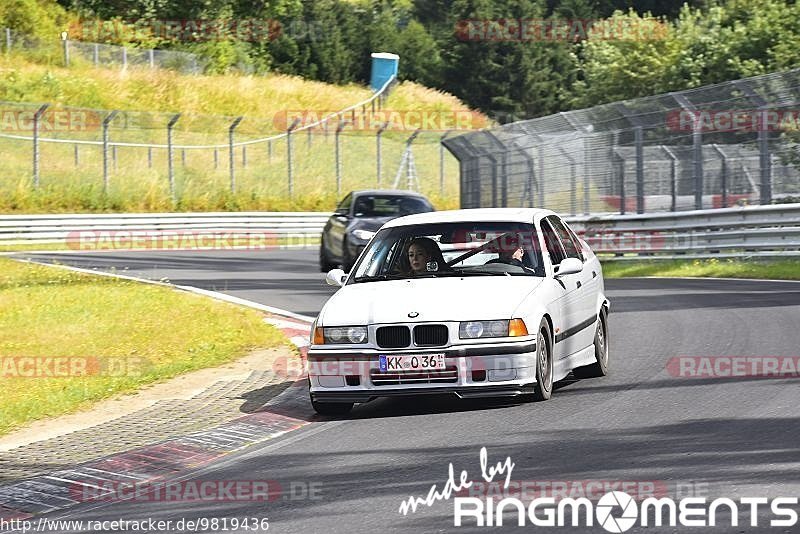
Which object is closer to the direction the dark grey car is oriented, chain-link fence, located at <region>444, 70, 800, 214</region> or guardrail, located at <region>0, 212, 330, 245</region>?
the chain-link fence

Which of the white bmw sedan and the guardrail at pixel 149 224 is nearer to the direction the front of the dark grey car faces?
the white bmw sedan

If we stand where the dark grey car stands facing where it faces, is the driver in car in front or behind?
in front

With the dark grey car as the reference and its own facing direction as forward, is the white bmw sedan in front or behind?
in front

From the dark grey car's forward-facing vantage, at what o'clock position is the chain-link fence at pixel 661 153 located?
The chain-link fence is roughly at 10 o'clock from the dark grey car.

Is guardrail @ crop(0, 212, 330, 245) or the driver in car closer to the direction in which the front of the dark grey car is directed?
the driver in car

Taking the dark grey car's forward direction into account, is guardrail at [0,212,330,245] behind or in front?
behind

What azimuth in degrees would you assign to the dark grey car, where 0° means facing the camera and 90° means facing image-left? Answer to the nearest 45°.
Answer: approximately 315°

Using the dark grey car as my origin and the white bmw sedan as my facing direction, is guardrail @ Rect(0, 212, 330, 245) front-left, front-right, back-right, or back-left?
back-right
